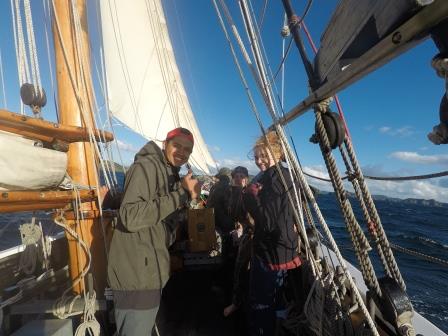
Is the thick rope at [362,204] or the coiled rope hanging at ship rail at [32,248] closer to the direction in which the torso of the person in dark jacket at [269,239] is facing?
the coiled rope hanging at ship rail

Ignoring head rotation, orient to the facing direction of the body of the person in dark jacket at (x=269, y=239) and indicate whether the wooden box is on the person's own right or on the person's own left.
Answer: on the person's own right

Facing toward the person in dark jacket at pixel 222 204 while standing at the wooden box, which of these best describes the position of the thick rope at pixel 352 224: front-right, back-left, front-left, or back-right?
back-right

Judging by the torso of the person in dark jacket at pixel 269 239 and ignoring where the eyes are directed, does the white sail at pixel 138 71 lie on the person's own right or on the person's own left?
on the person's own right
